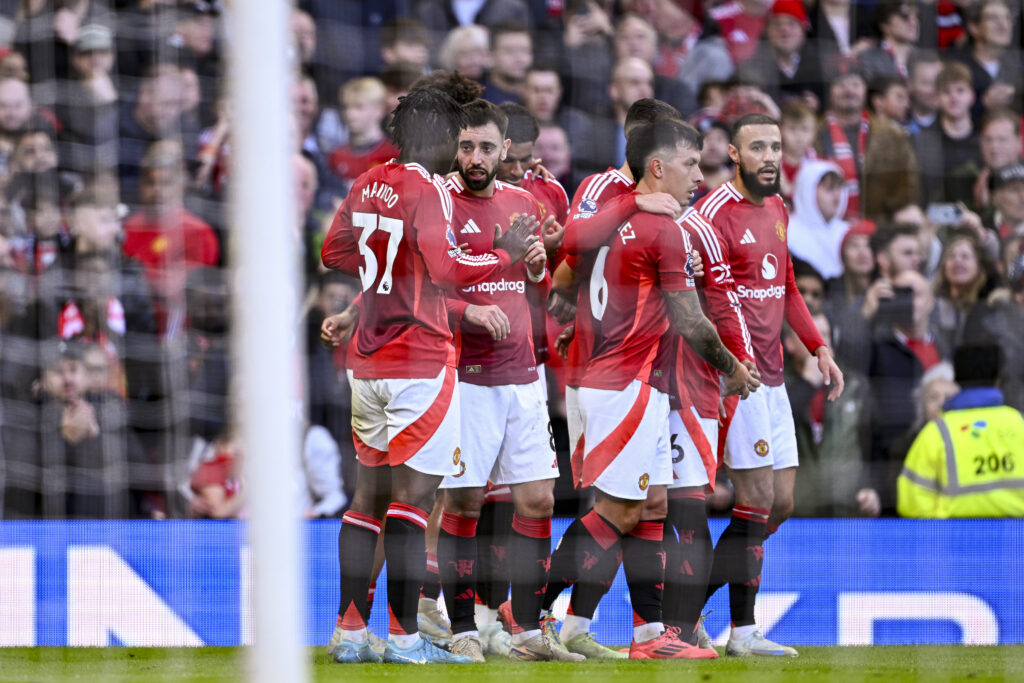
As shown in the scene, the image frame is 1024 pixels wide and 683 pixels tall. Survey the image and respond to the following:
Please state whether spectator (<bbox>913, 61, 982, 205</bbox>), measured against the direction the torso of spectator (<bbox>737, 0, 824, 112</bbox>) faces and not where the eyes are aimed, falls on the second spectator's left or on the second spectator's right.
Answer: on the second spectator's left

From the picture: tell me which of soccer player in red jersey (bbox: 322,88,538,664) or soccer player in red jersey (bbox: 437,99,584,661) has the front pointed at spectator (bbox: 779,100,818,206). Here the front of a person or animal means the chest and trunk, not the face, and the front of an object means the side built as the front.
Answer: soccer player in red jersey (bbox: 322,88,538,664)

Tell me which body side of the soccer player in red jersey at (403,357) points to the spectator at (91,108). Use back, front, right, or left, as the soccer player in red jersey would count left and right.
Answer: left

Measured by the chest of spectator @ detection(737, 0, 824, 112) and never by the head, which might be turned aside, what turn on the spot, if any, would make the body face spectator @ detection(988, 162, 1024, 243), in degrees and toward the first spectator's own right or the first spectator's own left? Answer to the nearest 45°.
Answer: approximately 90° to the first spectator's own left

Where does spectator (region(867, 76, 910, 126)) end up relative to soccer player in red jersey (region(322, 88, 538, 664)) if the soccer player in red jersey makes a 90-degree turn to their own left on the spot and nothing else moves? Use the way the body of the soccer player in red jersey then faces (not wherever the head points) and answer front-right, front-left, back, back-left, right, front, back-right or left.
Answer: right

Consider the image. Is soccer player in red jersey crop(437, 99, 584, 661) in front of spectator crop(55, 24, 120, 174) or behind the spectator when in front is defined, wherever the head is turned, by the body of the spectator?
in front

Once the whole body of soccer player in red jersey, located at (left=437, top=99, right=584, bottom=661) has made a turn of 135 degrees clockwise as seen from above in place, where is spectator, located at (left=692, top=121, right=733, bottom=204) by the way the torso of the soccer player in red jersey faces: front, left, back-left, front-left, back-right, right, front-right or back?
right

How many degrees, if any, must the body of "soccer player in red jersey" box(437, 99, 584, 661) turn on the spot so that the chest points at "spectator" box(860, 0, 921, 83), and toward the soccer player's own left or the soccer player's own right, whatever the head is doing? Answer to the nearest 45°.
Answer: approximately 135° to the soccer player's own left

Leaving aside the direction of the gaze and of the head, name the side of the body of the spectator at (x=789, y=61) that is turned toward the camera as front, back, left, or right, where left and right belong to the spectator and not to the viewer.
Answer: front
